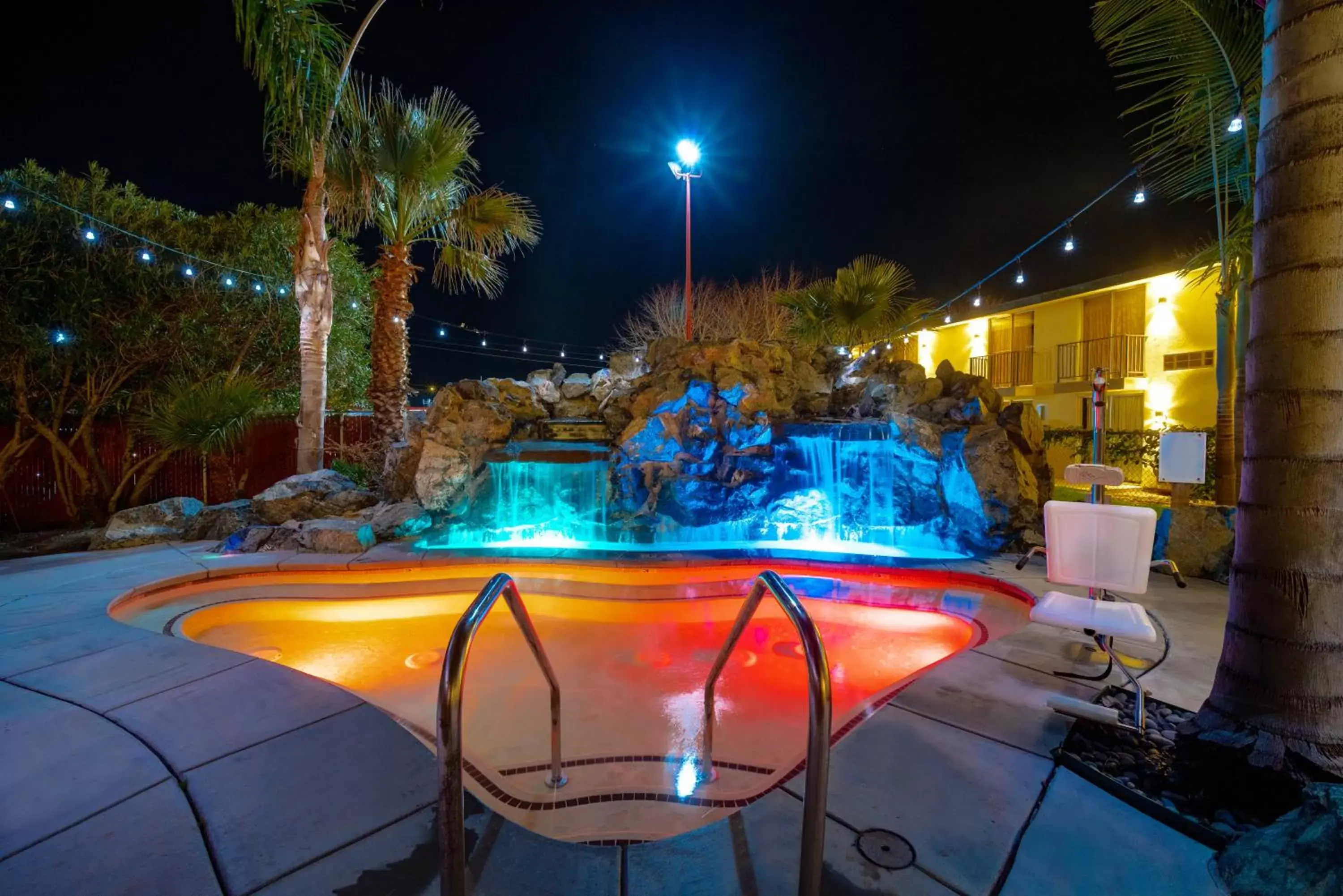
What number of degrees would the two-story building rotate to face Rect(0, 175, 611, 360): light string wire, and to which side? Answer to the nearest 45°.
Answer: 0° — it already faces it

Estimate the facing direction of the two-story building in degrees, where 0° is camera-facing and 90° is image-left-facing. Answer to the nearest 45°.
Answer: approximately 45°

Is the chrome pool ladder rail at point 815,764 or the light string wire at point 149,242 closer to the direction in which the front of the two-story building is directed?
the light string wire

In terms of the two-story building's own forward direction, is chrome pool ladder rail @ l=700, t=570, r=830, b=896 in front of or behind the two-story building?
in front

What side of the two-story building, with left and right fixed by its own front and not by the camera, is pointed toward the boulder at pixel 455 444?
front

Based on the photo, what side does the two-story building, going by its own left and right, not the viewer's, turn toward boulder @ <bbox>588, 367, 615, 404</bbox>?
front

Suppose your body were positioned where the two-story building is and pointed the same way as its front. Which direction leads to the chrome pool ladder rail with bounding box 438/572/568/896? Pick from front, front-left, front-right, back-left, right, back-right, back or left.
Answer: front-left

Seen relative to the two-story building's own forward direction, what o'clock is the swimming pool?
The swimming pool is roughly at 11 o'clock from the two-story building.

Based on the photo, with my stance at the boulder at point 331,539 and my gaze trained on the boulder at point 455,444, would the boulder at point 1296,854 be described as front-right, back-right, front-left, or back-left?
back-right

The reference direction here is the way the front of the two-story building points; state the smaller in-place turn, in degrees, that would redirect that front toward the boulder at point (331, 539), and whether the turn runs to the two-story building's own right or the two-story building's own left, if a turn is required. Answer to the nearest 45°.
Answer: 0° — it already faces it

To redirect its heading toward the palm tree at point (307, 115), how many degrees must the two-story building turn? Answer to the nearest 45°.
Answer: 0° — it already faces it

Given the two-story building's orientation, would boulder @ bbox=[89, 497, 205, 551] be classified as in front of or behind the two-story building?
in front

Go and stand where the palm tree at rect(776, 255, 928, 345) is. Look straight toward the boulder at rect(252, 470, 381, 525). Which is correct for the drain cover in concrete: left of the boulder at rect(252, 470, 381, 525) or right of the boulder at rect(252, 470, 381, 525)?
left

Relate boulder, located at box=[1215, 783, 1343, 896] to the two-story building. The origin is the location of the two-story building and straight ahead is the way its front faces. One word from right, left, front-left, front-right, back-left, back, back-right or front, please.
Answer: front-left
